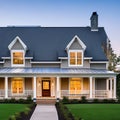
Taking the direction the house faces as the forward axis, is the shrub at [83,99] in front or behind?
in front

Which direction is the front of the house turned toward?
toward the camera
